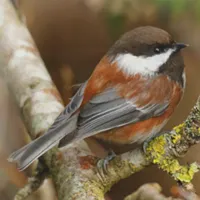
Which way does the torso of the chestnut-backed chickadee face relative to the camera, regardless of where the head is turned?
to the viewer's right

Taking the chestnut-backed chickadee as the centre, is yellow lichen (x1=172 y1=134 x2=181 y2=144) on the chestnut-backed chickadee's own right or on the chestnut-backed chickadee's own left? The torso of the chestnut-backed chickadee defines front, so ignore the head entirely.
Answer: on the chestnut-backed chickadee's own right
